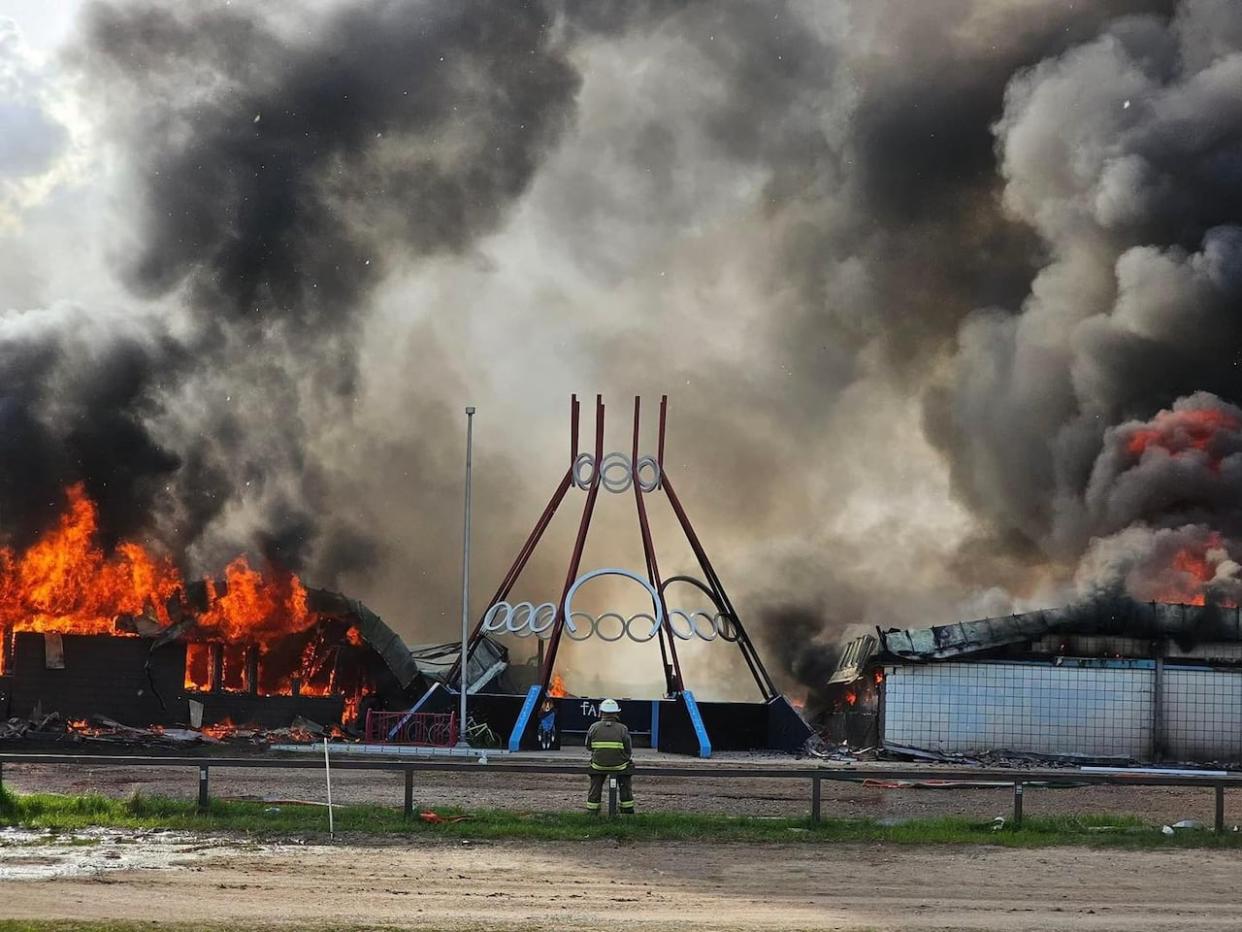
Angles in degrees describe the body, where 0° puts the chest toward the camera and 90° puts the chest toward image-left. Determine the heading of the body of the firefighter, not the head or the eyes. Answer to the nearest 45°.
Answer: approximately 180°

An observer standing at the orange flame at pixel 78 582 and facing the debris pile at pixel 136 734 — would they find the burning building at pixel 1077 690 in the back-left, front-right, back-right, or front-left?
front-left

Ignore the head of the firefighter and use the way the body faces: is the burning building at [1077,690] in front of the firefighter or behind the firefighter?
in front

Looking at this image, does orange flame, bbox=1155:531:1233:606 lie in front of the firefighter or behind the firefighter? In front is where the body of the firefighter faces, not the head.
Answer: in front

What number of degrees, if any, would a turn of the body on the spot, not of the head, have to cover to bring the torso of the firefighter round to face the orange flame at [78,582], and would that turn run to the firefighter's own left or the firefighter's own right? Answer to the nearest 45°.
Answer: approximately 45° to the firefighter's own left

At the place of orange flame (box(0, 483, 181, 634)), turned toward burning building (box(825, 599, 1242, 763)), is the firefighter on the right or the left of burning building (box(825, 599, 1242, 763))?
right

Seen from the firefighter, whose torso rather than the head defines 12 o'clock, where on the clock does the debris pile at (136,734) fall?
The debris pile is roughly at 11 o'clock from the firefighter.

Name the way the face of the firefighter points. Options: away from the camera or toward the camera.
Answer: away from the camera
